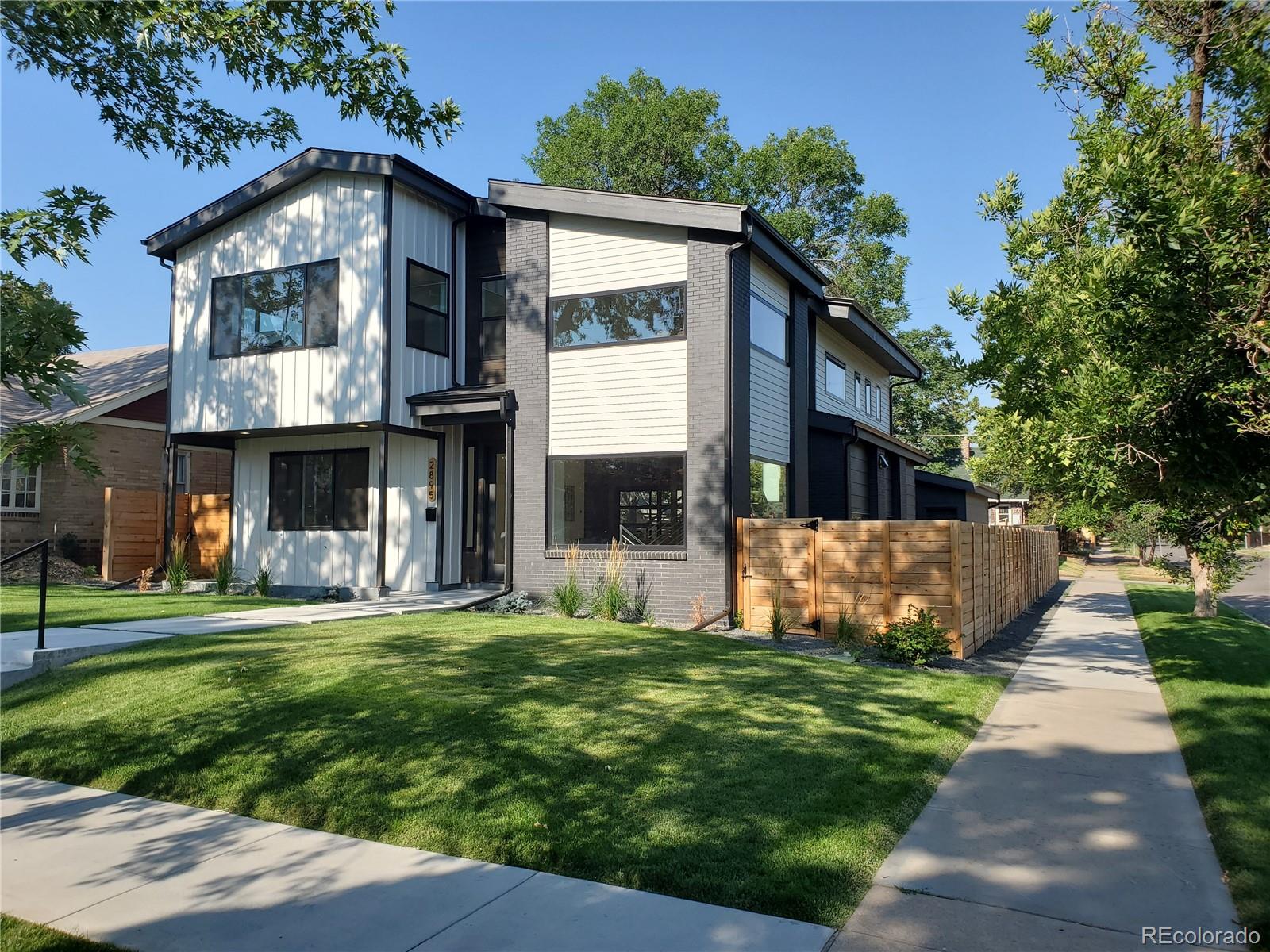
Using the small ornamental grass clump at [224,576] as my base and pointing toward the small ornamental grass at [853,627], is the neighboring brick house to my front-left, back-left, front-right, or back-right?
back-left

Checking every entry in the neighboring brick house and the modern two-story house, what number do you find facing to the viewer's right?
0

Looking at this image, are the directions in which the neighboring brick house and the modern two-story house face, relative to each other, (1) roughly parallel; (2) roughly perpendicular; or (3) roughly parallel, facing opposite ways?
roughly parallel

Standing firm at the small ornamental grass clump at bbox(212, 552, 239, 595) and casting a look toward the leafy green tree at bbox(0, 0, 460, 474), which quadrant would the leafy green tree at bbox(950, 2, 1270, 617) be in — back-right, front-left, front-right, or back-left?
front-left

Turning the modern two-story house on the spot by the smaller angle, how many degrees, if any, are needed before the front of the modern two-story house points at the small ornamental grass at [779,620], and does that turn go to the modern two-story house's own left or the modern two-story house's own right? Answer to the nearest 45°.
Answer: approximately 90° to the modern two-story house's own left

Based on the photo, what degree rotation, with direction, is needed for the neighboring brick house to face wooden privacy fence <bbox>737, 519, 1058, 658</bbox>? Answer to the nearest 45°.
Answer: approximately 90° to its left

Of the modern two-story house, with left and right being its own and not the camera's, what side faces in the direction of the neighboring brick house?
right

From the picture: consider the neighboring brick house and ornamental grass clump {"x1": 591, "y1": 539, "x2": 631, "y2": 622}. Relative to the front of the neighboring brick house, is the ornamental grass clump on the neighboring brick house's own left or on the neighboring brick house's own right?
on the neighboring brick house's own left

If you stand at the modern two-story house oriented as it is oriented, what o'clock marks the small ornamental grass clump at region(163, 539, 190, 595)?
The small ornamental grass clump is roughly at 2 o'clock from the modern two-story house.

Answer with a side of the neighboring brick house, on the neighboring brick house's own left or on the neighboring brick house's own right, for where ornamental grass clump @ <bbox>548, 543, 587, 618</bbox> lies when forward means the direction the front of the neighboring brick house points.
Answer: on the neighboring brick house's own left

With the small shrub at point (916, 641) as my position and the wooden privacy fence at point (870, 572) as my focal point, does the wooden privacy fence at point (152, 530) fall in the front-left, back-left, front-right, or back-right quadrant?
front-left

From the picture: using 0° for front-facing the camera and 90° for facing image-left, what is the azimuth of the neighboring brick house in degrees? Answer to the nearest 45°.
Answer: approximately 45°

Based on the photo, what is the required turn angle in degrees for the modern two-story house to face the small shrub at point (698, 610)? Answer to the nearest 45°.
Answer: approximately 90° to its left
